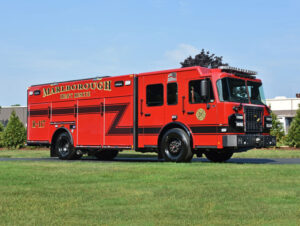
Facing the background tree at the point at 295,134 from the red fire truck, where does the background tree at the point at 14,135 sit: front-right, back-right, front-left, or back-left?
front-left

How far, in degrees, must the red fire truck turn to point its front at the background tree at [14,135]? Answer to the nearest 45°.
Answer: approximately 180°

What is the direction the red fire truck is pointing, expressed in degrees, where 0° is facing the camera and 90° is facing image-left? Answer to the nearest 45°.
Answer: approximately 315°

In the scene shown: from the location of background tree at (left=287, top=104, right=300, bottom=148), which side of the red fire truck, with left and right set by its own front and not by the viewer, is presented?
left
